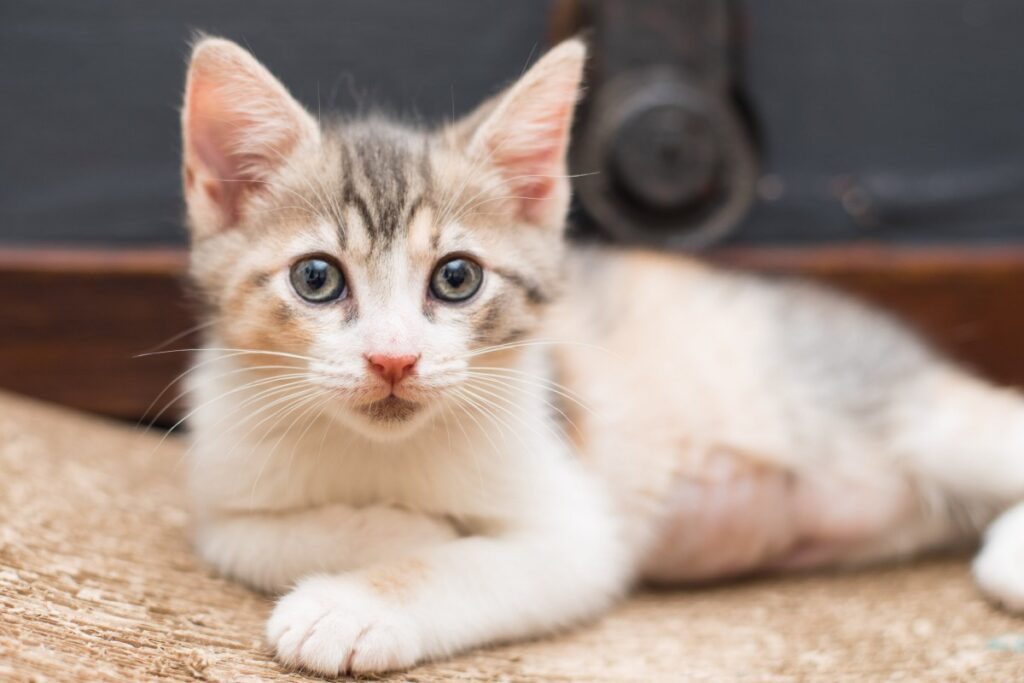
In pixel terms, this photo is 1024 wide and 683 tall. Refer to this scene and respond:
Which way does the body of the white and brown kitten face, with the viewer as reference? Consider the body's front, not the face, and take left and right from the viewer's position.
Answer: facing the viewer and to the left of the viewer
